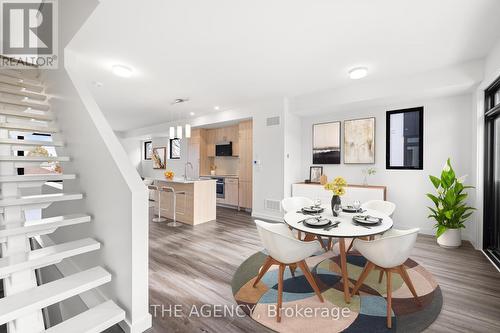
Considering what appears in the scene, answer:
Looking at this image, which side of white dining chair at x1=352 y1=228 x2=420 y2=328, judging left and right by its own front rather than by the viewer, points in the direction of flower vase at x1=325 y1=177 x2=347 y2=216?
front

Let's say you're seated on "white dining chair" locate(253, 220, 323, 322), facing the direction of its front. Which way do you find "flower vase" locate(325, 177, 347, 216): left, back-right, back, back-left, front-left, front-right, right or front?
front

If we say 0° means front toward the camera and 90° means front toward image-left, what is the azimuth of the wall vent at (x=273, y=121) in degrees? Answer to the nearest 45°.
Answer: approximately 45°

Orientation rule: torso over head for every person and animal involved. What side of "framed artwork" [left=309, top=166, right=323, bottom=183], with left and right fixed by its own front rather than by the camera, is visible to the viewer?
front

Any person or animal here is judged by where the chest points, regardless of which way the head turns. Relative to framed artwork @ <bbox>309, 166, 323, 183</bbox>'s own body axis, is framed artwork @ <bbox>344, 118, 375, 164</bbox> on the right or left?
on its left

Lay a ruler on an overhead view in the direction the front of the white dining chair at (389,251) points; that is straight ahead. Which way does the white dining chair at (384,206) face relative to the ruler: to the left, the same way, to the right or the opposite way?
to the left

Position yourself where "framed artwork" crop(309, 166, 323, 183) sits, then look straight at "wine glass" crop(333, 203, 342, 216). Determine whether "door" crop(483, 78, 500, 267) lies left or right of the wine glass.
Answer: left

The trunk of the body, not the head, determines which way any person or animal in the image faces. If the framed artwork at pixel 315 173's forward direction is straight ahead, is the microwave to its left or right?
on its right

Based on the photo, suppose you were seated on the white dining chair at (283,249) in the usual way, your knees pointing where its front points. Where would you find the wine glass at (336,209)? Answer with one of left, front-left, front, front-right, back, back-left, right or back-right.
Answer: front

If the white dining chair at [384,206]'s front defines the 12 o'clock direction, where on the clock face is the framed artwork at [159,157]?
The framed artwork is roughly at 2 o'clock from the white dining chair.

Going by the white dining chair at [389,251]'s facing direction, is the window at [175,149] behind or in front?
in front

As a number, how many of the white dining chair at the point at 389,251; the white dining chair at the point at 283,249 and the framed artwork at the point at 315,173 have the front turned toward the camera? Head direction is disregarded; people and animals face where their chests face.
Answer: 1

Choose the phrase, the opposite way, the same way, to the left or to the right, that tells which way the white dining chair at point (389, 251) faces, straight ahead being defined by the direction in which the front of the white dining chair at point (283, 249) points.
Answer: to the left

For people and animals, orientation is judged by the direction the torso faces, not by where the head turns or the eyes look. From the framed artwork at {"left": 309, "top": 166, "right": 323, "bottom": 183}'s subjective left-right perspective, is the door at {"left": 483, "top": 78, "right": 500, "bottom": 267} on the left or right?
on its left

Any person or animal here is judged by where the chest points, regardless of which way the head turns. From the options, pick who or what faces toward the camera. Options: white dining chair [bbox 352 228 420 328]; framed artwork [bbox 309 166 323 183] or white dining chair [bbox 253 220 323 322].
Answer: the framed artwork

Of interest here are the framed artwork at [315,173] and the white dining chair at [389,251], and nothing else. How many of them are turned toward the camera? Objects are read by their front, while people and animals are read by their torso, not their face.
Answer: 1

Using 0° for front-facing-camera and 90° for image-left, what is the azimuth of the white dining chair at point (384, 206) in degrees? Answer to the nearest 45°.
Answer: approximately 45°
